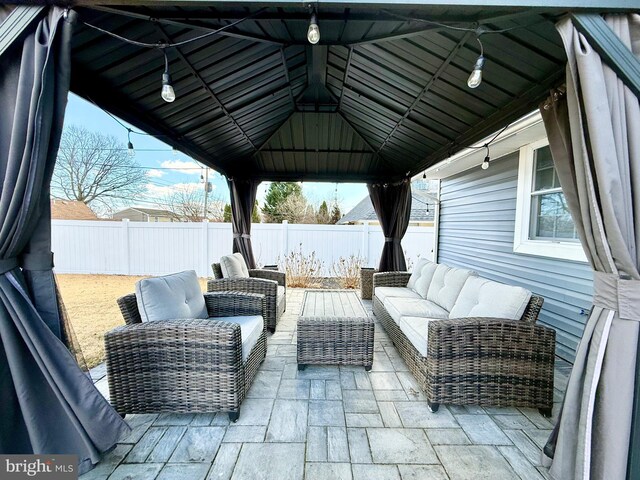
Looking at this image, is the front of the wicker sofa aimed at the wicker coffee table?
yes

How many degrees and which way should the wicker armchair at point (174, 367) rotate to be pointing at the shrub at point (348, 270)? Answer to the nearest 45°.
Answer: approximately 45° to its left

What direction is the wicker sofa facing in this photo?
to the viewer's left

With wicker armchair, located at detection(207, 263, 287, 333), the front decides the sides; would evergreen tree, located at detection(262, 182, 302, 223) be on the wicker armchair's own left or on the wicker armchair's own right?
on the wicker armchair's own left

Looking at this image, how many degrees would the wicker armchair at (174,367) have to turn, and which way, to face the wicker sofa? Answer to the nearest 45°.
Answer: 0° — it already faces it

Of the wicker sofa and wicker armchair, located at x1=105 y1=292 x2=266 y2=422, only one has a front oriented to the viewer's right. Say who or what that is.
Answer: the wicker armchair

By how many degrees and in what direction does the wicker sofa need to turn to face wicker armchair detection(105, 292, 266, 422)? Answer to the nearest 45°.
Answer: approximately 45° to its left

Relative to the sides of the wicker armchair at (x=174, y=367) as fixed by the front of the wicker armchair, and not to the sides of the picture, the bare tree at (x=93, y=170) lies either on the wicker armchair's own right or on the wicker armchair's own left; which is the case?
on the wicker armchair's own left

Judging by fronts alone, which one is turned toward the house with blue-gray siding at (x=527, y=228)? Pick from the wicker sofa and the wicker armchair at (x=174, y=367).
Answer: the wicker armchair
